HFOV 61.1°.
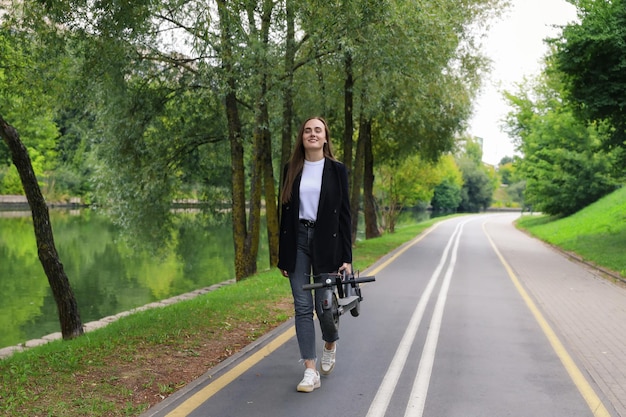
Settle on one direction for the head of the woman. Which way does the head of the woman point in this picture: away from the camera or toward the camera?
toward the camera

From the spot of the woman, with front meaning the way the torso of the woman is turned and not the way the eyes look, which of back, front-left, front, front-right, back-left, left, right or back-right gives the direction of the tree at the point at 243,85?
back

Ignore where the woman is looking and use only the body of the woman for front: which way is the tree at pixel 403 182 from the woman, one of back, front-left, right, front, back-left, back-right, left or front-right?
back

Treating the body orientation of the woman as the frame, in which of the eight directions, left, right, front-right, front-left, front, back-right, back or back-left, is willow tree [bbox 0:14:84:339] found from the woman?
back-right

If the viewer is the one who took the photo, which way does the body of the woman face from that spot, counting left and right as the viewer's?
facing the viewer

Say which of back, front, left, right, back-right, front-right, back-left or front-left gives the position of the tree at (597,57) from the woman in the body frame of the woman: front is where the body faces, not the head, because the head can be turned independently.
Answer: back-left
